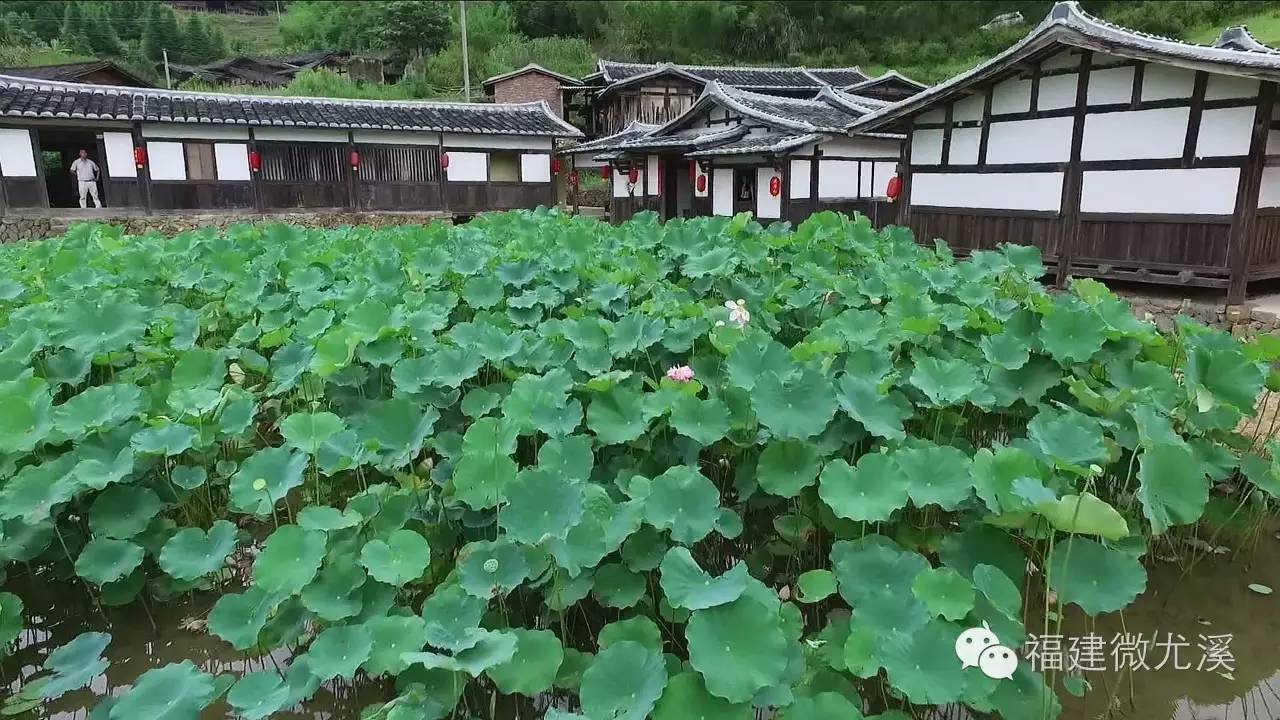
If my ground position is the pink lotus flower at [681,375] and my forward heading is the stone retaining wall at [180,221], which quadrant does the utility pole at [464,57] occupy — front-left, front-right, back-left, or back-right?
front-right

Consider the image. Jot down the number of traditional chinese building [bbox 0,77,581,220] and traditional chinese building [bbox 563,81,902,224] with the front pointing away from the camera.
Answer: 0

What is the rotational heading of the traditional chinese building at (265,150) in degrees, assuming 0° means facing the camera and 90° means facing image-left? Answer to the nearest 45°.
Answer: approximately 0°

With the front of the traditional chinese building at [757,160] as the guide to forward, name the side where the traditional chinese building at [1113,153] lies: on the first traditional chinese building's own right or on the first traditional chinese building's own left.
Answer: on the first traditional chinese building's own left

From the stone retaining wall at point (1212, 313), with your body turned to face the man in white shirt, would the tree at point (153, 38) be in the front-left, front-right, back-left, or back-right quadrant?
front-right

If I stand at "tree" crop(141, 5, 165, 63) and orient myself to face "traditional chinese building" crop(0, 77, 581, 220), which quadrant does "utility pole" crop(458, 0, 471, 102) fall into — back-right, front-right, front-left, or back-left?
front-left

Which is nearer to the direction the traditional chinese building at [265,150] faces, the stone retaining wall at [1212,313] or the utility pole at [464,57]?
the stone retaining wall

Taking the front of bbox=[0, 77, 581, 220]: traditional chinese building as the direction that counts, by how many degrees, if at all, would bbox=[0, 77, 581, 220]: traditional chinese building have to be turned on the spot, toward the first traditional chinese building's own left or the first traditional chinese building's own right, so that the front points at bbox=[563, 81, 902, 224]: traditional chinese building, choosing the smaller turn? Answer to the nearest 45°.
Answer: approximately 45° to the first traditional chinese building's own left

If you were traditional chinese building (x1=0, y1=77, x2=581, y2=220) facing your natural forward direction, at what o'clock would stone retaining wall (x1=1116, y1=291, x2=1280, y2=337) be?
The stone retaining wall is roughly at 11 o'clock from the traditional chinese building.

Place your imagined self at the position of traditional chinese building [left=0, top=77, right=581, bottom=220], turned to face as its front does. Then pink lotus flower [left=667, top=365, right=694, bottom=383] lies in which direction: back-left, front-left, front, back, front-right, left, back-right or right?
front

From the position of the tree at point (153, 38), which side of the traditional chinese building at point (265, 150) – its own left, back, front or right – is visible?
back

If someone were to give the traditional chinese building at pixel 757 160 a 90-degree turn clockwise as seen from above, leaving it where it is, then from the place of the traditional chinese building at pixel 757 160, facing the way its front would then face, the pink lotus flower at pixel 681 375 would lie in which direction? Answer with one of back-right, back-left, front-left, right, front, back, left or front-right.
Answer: back-left

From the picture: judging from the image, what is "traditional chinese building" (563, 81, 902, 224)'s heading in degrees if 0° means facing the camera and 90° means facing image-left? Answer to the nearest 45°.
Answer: approximately 45°
